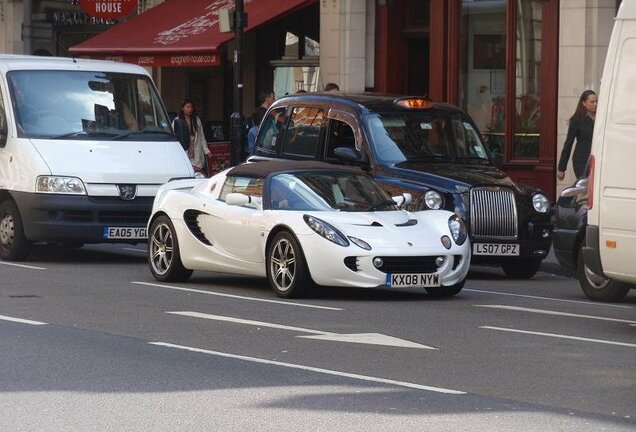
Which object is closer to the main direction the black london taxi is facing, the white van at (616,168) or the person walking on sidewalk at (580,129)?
the white van

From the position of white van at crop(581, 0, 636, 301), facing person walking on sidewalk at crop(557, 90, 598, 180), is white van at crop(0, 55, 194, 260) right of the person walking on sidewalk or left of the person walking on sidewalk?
left

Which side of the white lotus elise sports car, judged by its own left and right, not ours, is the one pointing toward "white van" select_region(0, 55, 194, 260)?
back

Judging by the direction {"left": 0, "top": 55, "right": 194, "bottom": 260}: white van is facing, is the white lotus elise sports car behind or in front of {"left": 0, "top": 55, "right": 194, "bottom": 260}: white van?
in front

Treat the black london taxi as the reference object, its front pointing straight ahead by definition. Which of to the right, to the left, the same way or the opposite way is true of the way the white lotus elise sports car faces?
the same way

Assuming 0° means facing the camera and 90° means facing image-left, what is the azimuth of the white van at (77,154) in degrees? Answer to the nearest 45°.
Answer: approximately 315°

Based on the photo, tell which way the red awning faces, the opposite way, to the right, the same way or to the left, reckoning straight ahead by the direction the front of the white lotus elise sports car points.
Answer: to the right

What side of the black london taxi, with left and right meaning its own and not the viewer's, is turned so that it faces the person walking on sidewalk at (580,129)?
left

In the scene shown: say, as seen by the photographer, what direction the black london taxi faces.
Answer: facing the viewer and to the right of the viewer

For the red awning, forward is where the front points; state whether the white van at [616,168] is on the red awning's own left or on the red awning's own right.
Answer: on the red awning's own left

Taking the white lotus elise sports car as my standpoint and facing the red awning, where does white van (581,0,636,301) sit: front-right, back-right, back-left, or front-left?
back-right

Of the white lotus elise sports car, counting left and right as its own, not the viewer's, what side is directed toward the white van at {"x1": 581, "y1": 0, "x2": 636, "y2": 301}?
front

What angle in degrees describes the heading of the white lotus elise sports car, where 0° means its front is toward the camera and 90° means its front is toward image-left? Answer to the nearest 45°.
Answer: approximately 315°

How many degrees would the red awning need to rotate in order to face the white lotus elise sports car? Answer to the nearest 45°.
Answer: approximately 45° to its left

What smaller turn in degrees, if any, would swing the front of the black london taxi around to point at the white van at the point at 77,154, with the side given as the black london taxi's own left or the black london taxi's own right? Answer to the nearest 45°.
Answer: approximately 135° to the black london taxi's own right

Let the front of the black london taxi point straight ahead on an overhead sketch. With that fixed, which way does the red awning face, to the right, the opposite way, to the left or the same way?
to the right

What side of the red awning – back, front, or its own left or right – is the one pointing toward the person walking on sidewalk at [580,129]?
left

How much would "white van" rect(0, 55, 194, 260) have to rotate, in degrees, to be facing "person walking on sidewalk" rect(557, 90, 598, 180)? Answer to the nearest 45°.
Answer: approximately 45° to its left

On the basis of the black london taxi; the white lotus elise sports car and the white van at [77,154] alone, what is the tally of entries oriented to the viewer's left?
0
